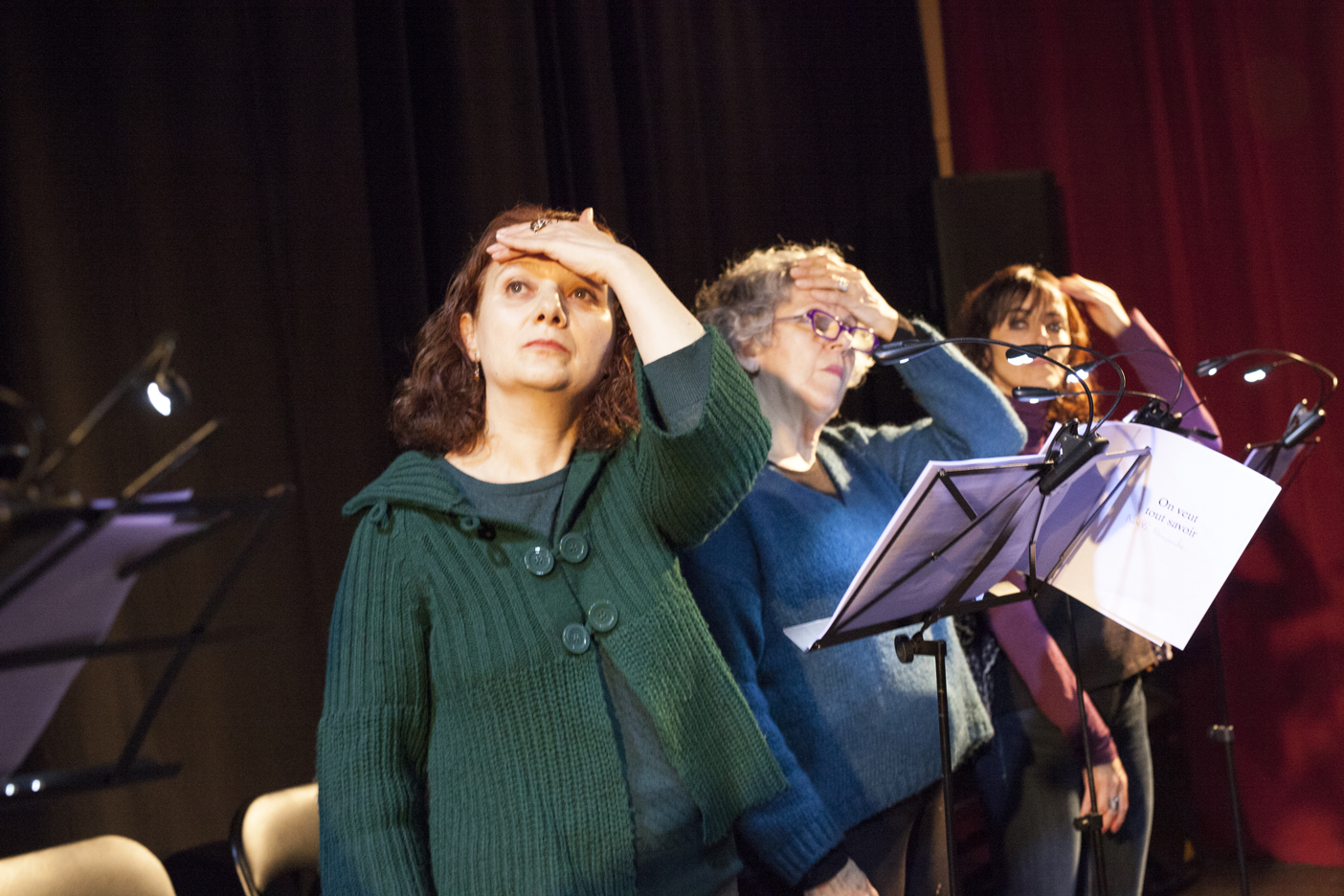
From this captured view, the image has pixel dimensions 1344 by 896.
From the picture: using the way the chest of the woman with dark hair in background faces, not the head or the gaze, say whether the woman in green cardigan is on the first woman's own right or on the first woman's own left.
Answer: on the first woman's own right

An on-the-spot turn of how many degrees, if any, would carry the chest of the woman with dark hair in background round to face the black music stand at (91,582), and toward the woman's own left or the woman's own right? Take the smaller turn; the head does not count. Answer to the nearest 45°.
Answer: approximately 45° to the woman's own right

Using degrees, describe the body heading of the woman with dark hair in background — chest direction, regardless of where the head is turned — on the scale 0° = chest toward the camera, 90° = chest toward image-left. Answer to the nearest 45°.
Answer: approximately 315°

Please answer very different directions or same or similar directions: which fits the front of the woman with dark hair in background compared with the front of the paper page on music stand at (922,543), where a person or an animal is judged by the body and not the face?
very different directions

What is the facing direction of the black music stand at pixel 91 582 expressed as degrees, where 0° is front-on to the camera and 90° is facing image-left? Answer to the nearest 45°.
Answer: approximately 135°

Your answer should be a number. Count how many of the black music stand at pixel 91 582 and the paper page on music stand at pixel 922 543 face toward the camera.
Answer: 0

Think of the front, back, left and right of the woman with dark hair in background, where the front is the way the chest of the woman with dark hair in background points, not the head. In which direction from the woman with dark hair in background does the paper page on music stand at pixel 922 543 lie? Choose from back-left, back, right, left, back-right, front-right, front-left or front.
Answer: front-right
